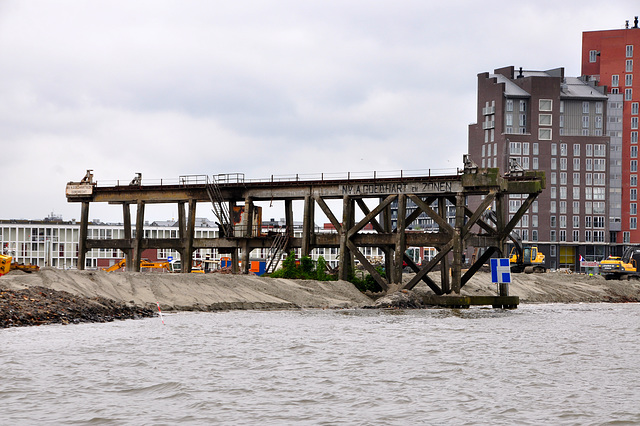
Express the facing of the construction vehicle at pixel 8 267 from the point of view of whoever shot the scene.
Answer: facing to the right of the viewer

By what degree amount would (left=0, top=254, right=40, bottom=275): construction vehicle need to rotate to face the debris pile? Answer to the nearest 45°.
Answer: approximately 90° to its right
